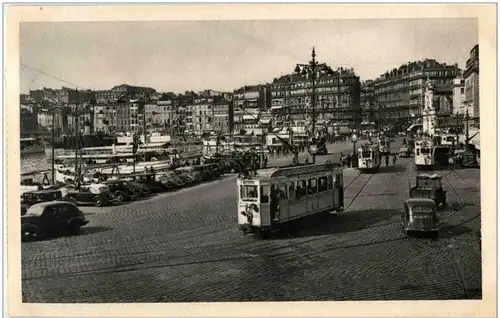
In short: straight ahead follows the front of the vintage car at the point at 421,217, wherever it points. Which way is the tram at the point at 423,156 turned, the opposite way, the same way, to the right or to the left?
the opposite way

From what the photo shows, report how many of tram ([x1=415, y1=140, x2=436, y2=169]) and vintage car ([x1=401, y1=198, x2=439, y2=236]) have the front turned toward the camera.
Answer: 1

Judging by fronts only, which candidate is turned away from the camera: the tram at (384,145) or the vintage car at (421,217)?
the vintage car

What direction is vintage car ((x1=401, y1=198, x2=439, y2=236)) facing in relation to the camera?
away from the camera

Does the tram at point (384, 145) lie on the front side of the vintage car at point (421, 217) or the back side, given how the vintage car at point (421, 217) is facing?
on the front side

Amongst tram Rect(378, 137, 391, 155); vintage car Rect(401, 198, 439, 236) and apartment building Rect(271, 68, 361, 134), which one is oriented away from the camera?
the vintage car

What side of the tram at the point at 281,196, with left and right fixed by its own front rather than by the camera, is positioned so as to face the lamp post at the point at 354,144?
back

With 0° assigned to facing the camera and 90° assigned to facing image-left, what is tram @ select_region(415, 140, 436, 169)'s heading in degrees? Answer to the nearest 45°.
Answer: approximately 0°

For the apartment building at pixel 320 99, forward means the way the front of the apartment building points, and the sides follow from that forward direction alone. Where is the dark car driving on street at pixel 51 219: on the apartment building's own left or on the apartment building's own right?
on the apartment building's own right
